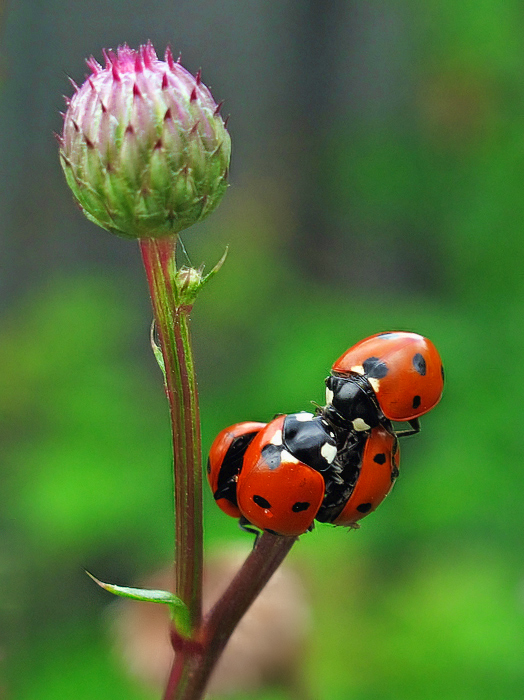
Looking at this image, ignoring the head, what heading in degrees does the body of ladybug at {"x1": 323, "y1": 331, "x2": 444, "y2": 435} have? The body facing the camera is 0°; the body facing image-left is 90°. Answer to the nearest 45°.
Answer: approximately 45°
